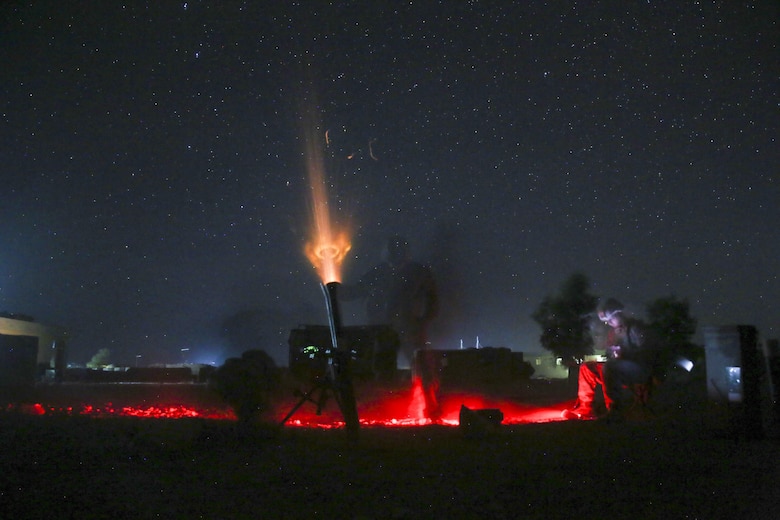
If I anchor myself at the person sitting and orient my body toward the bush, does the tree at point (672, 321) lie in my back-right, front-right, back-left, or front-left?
back-right
